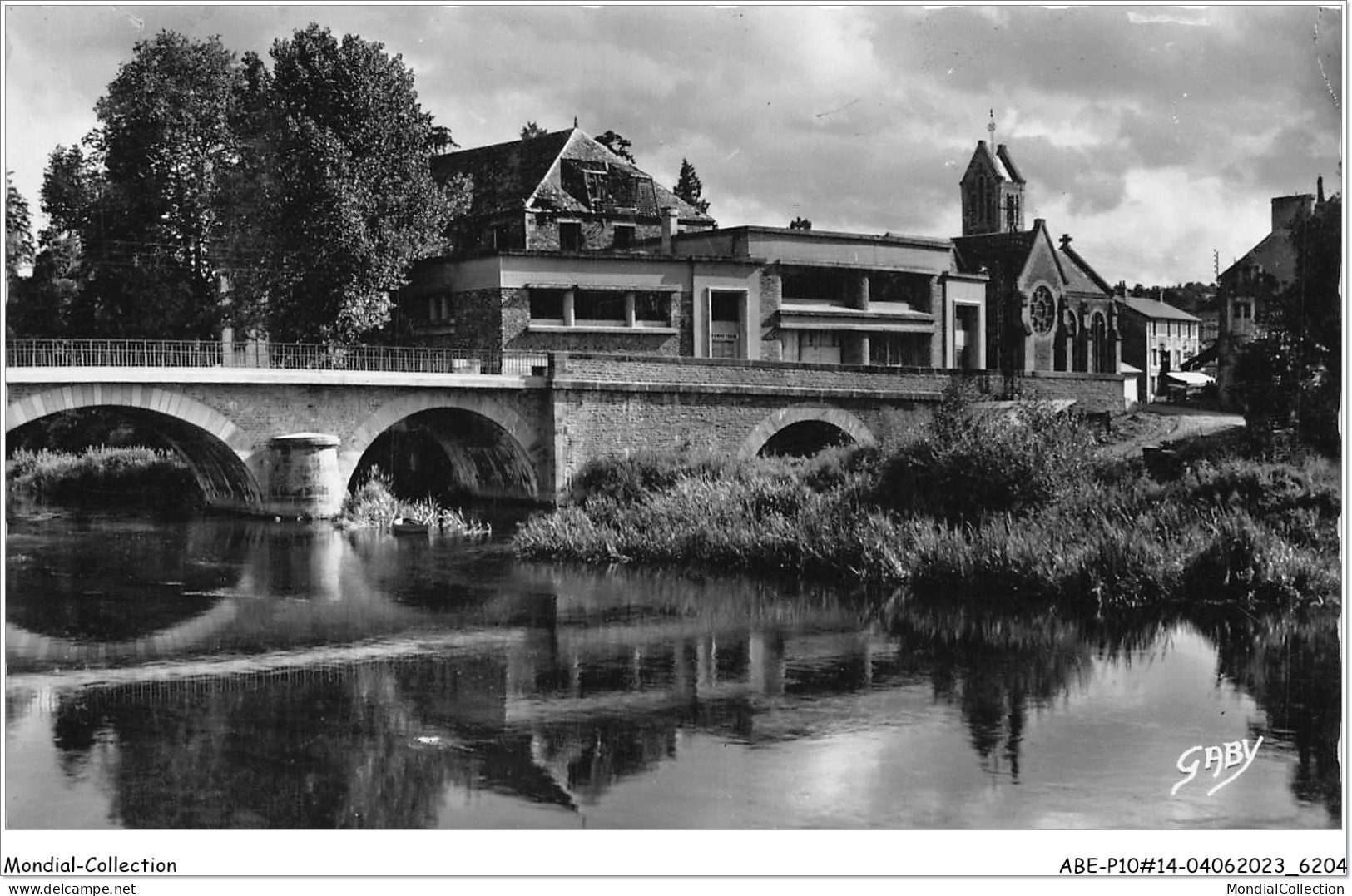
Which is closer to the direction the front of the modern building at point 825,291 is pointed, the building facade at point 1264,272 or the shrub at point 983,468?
the shrub

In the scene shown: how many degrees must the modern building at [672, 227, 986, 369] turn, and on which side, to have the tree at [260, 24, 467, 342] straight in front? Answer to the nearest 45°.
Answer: approximately 45° to its right

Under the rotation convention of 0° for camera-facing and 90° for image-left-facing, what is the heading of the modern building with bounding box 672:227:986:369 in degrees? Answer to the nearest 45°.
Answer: approximately 0°

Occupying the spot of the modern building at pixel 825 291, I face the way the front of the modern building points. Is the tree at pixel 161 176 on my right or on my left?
on my right

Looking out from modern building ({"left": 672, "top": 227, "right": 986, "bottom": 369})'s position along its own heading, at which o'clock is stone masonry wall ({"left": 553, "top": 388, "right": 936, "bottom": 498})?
The stone masonry wall is roughly at 1 o'clock from the modern building.

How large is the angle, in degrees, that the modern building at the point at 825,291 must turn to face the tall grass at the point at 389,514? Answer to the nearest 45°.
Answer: approximately 45° to its right

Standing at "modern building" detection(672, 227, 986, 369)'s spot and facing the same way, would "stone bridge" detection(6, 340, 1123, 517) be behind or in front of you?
in front

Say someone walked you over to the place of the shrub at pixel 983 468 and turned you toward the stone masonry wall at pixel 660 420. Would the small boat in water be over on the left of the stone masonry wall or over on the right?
left

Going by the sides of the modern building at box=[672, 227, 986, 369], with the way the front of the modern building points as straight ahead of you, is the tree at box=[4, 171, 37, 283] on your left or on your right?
on your right

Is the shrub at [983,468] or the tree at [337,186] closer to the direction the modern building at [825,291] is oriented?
the shrub

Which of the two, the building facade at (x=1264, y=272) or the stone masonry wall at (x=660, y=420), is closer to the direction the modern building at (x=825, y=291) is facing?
the stone masonry wall
